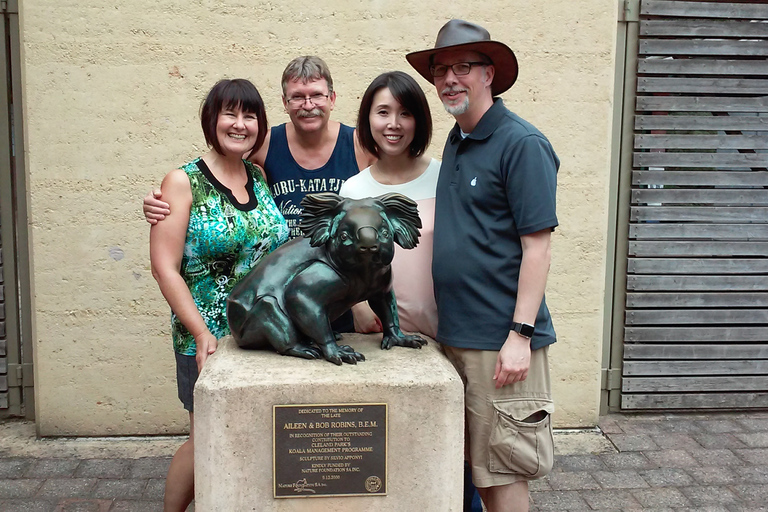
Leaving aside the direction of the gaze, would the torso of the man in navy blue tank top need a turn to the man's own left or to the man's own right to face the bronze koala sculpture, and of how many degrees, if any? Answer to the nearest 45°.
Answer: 0° — they already face it

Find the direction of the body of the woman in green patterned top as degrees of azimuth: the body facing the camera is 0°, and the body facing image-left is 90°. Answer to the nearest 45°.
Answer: approximately 315°

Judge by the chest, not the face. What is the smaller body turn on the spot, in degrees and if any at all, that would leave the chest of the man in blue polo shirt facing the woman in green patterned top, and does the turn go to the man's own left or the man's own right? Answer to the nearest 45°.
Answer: approximately 45° to the man's own right

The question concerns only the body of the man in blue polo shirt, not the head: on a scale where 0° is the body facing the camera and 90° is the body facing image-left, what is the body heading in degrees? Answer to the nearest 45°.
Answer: approximately 45°

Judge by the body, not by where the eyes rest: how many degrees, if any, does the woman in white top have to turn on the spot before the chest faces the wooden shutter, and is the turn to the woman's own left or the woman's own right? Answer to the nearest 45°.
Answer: approximately 135° to the woman's own left
